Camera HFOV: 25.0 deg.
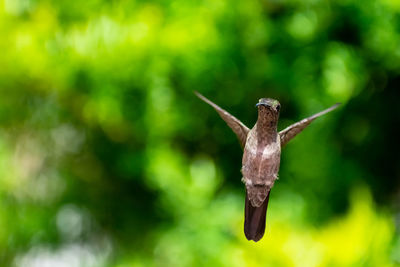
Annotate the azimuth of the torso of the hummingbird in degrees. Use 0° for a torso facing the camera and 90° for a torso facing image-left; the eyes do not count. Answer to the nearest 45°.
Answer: approximately 0°
